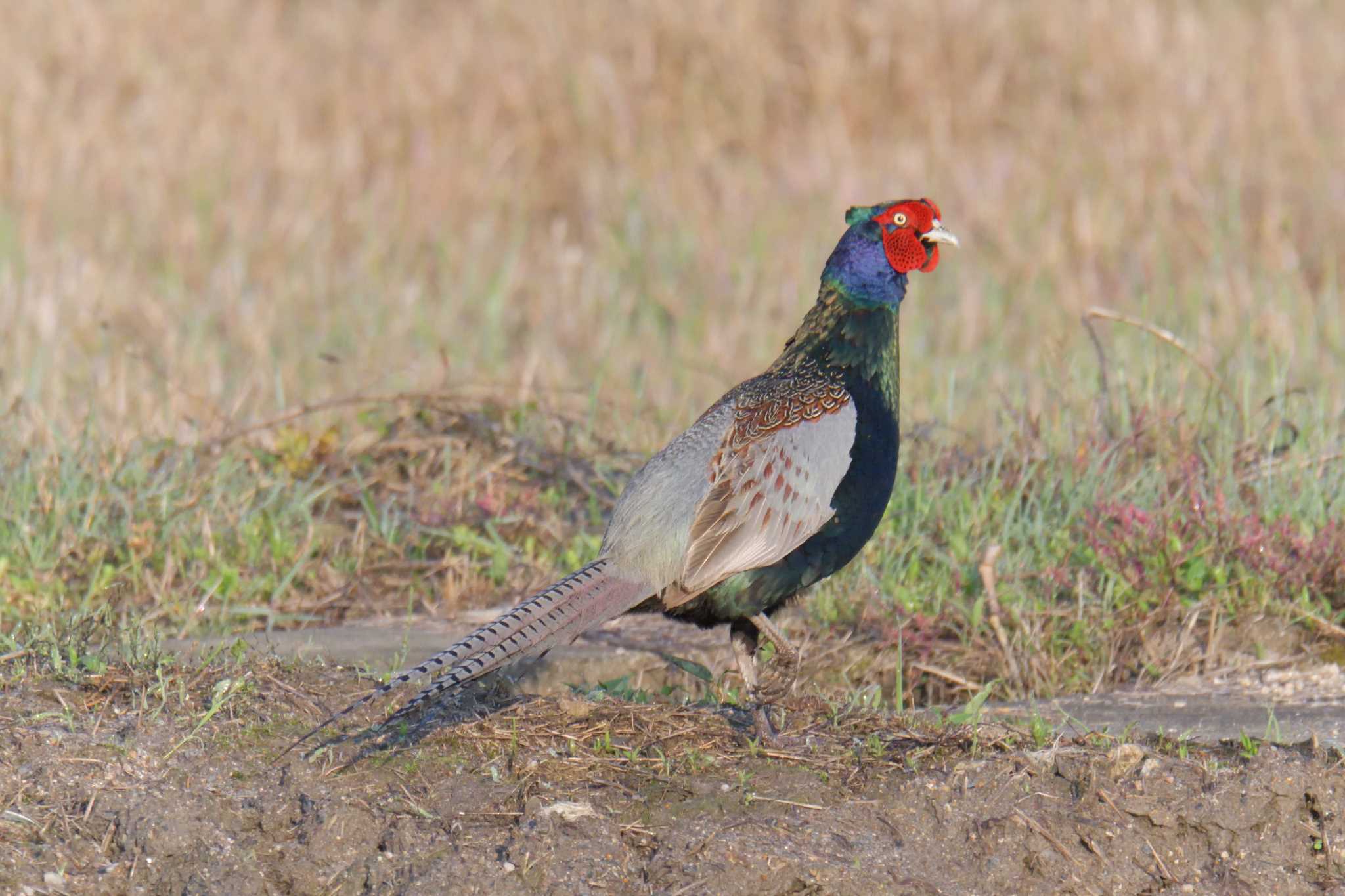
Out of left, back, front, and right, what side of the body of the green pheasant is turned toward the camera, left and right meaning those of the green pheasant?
right

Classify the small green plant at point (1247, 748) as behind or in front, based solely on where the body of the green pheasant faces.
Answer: in front
